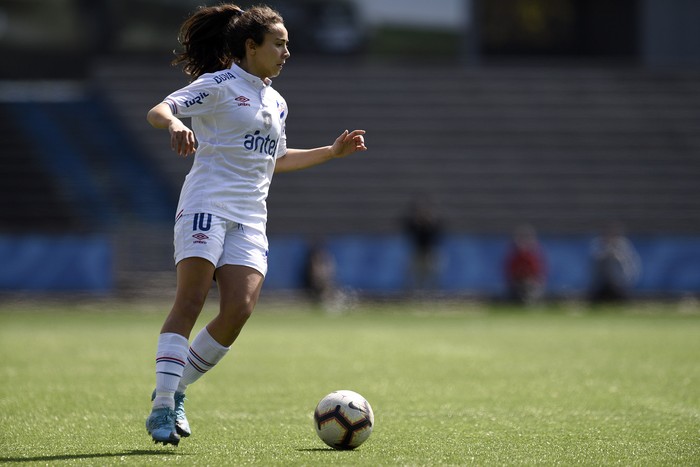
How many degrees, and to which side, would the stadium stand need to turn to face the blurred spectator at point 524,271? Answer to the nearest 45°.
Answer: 0° — it already faces them

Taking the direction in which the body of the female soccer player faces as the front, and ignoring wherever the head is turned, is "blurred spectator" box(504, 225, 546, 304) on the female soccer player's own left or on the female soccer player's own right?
on the female soccer player's own left

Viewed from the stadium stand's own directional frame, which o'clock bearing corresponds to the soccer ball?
The soccer ball is roughly at 12 o'clock from the stadium stand.

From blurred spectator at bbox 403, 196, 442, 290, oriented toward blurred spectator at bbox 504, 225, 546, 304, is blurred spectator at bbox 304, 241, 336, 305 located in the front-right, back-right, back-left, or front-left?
back-right

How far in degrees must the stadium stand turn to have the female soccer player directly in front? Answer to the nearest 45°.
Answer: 0° — it already faces them

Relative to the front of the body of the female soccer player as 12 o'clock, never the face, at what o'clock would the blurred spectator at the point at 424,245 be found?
The blurred spectator is roughly at 8 o'clock from the female soccer player.

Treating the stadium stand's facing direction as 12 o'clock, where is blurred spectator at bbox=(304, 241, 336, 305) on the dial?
The blurred spectator is roughly at 1 o'clock from the stadium stand.
